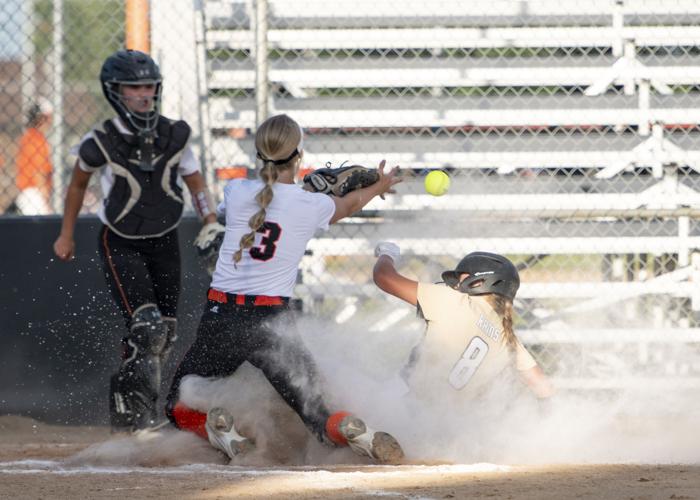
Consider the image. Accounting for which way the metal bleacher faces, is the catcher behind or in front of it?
in front

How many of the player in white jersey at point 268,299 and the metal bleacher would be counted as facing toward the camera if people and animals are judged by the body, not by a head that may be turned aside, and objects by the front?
1

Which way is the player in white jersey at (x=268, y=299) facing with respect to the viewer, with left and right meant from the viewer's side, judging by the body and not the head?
facing away from the viewer

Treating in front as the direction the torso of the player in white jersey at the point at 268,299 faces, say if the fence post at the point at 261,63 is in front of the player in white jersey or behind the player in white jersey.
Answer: in front

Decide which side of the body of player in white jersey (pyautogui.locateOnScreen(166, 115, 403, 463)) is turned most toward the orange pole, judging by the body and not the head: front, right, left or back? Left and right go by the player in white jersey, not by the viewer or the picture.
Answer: front

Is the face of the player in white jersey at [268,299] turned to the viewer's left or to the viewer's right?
to the viewer's right

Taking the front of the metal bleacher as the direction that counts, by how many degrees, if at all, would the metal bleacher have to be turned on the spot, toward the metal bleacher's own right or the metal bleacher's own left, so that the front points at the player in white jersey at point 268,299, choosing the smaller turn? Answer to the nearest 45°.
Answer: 0° — it already faces them

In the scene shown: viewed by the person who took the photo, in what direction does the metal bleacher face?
facing the viewer

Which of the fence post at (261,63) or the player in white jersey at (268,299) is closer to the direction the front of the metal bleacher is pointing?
the player in white jersey

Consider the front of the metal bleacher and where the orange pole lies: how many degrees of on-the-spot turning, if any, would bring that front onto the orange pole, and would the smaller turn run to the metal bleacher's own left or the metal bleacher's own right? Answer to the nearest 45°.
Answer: approximately 90° to the metal bleacher's own right

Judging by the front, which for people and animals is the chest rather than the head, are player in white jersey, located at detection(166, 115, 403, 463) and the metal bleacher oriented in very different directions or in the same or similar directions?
very different directions
